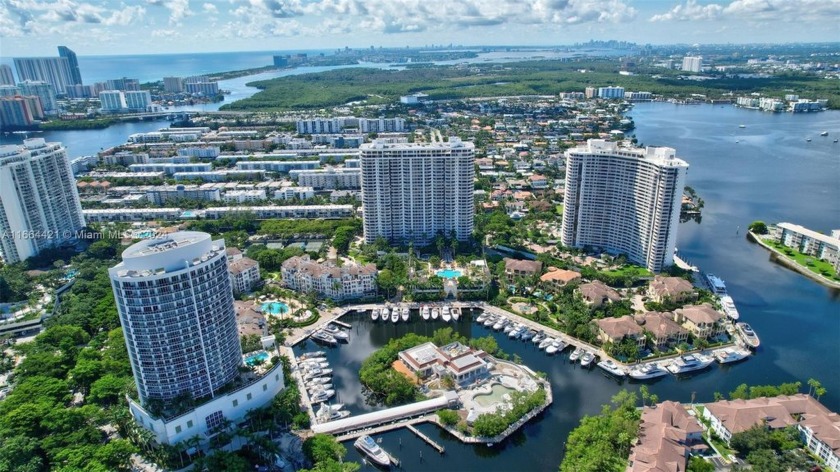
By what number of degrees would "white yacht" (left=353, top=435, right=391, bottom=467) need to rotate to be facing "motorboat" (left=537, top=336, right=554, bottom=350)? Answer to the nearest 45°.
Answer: approximately 90° to its left

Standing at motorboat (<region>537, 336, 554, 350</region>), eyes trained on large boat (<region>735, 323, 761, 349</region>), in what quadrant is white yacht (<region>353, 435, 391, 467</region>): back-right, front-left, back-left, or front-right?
back-right

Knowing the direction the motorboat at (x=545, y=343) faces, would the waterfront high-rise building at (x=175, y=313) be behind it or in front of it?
in front

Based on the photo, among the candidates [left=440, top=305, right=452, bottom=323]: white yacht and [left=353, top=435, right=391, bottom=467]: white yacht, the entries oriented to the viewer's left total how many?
0

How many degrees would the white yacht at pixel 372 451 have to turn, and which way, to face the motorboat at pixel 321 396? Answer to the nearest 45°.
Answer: approximately 180°

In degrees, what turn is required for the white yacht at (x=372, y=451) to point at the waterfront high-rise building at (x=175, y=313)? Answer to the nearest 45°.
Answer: approximately 135° to its right
